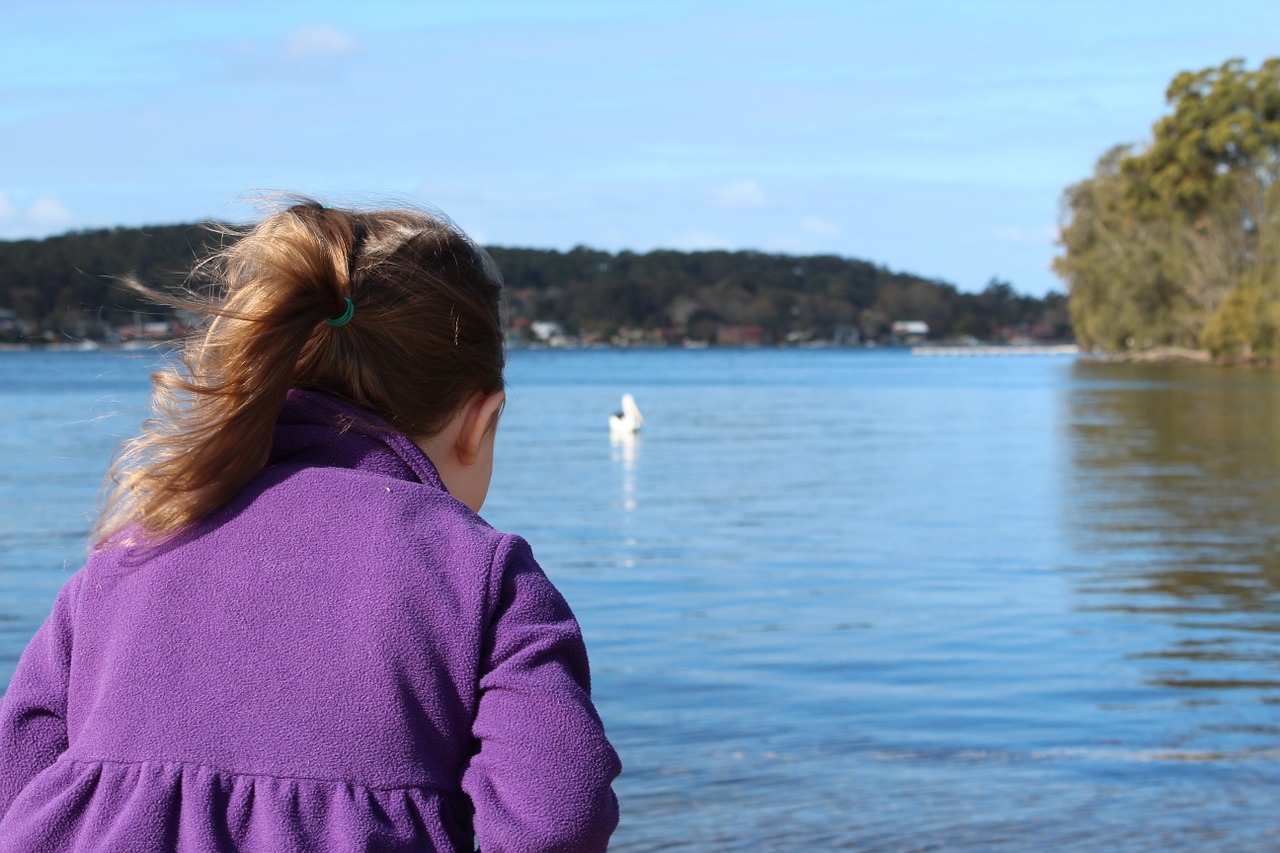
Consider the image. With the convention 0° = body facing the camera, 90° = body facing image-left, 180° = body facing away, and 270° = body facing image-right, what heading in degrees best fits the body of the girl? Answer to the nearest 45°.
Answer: approximately 180°

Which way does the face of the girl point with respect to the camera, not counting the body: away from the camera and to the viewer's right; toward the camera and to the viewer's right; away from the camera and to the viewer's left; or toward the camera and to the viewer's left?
away from the camera and to the viewer's right
